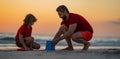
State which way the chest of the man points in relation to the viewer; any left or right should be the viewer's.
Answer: facing to the left of the viewer

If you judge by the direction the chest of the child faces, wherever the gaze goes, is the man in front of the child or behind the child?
in front

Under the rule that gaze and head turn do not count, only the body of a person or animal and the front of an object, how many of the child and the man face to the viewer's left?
1

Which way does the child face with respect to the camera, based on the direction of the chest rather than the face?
to the viewer's right

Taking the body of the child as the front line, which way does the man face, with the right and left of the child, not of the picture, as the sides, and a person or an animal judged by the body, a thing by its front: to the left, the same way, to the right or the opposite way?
the opposite way
